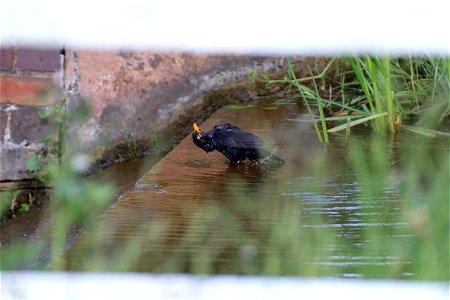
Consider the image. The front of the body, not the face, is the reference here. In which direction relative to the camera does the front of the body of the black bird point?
to the viewer's left
